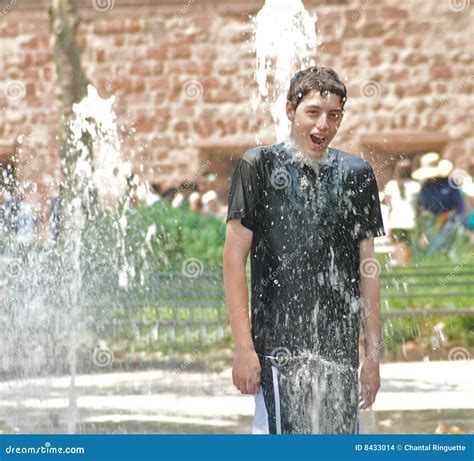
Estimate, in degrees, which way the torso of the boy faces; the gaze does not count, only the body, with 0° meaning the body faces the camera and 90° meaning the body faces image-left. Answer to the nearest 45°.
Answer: approximately 315°

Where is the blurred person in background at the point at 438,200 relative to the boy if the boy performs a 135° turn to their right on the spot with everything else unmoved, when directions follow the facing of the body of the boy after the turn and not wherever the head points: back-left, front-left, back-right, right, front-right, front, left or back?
right

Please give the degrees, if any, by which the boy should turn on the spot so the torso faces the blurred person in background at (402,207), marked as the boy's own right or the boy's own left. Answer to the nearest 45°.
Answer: approximately 135° to the boy's own left
